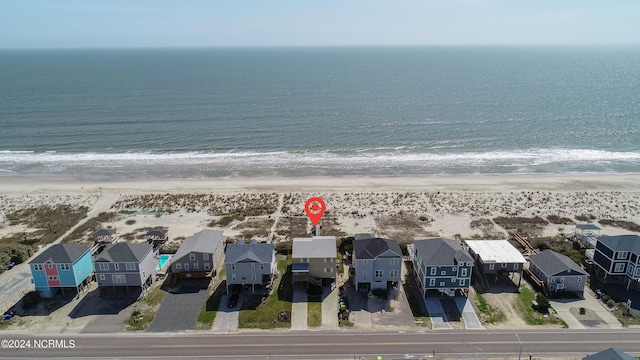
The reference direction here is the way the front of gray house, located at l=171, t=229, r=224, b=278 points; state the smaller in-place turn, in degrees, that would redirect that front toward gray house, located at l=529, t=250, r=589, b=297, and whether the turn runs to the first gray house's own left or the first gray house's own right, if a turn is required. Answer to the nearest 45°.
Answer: approximately 90° to the first gray house's own left

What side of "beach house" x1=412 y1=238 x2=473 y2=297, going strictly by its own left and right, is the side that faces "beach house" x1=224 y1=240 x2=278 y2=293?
right

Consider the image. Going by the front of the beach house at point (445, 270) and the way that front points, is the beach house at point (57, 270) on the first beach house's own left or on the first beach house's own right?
on the first beach house's own right

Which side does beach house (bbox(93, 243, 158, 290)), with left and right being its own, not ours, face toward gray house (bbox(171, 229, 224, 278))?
left

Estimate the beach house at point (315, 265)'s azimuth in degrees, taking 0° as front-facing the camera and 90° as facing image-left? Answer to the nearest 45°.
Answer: approximately 0°
